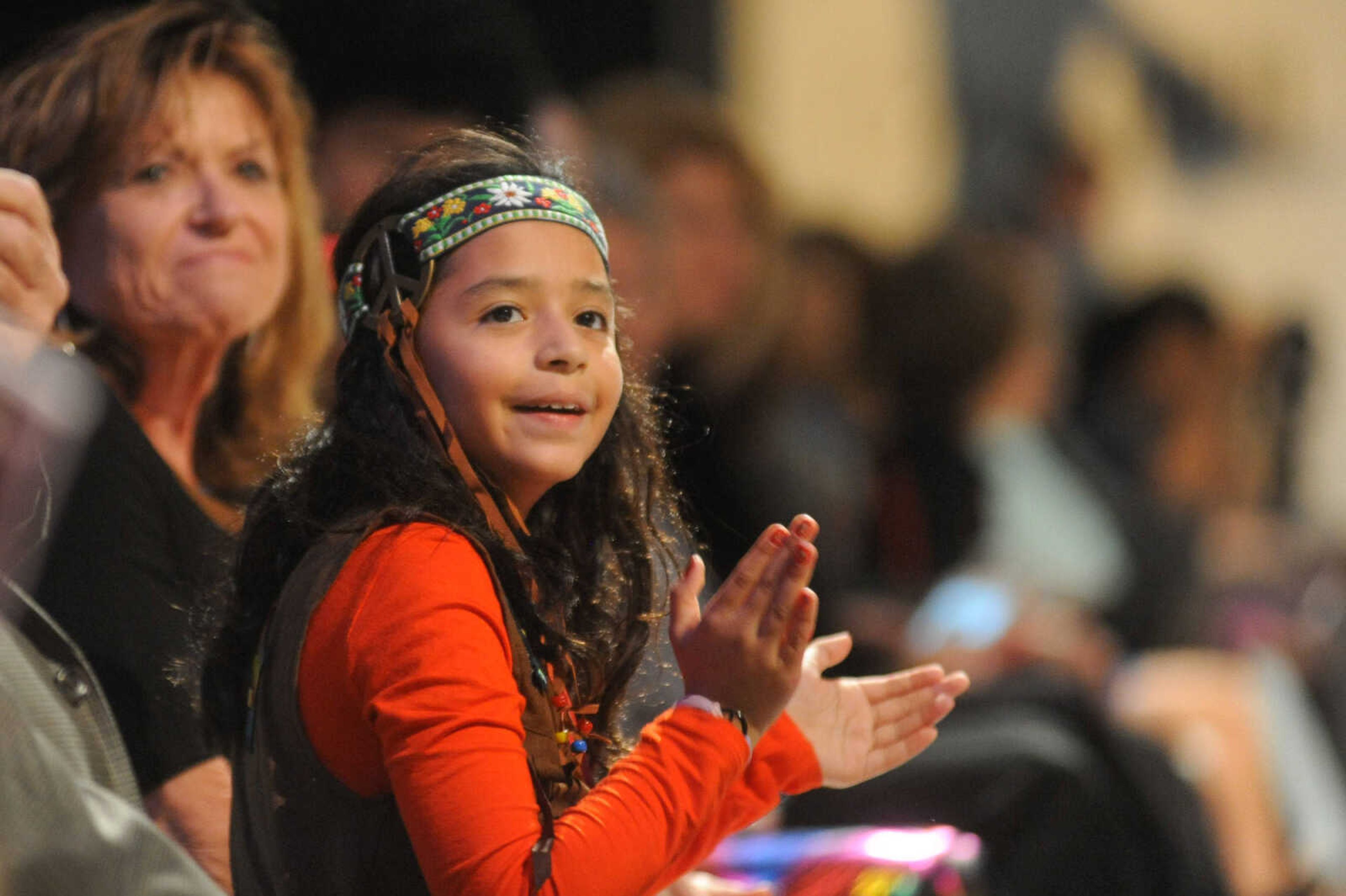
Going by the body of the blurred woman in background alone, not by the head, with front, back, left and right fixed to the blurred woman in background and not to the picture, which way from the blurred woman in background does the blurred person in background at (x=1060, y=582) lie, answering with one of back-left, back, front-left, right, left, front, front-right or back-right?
left

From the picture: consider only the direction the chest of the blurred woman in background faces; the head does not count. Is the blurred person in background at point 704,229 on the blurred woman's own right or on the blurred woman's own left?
on the blurred woman's own left

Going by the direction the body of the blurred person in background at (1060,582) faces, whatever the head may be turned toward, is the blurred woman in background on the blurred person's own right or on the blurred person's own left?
on the blurred person's own right

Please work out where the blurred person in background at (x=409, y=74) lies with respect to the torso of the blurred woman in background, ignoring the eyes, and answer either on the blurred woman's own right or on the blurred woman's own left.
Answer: on the blurred woman's own left

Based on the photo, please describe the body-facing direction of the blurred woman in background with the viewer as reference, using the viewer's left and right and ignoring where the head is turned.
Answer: facing the viewer and to the right of the viewer
